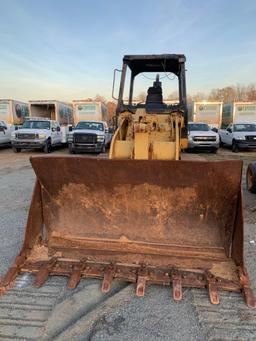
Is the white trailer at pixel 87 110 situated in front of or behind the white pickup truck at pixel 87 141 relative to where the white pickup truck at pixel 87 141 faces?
behind

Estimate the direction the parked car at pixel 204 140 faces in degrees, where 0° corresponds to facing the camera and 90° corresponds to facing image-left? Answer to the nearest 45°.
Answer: approximately 0°

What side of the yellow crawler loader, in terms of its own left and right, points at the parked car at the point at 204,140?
back

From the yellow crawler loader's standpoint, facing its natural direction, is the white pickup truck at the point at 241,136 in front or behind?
behind

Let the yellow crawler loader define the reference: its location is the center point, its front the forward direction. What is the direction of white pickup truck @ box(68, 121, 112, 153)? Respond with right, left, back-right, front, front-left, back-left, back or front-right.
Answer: back

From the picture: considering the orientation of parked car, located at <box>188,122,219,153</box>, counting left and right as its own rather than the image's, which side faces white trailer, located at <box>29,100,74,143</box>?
right

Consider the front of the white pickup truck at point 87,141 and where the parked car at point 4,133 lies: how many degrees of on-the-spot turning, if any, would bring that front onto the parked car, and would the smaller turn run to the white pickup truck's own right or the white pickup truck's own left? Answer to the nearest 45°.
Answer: approximately 135° to the white pickup truck's own right

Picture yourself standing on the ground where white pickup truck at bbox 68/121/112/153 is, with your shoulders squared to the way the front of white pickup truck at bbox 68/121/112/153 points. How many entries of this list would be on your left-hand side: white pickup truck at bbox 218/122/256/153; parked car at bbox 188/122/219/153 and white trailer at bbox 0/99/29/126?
2
